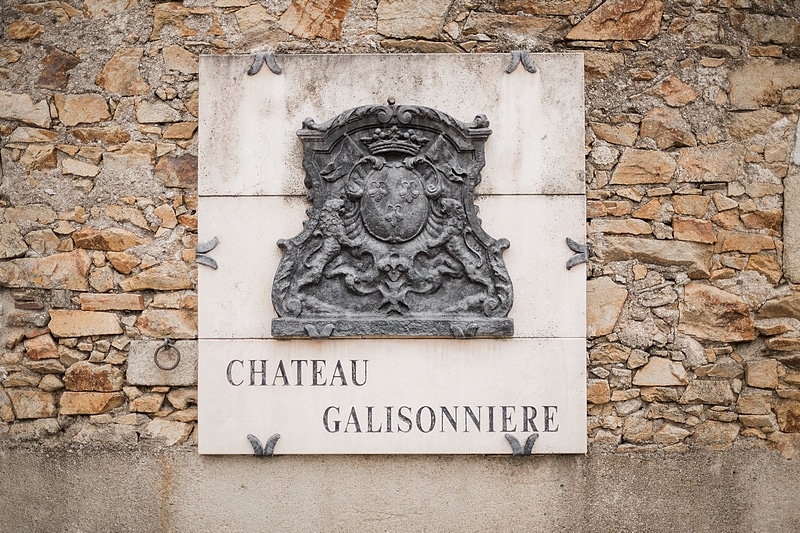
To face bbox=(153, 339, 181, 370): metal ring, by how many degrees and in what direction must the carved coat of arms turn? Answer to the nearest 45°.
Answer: approximately 90° to its right

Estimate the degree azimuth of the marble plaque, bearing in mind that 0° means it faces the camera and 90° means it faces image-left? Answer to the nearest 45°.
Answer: approximately 0°

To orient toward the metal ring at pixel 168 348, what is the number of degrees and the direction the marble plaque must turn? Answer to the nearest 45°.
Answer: approximately 90° to its right

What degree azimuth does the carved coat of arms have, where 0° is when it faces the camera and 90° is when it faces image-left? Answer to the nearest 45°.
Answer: approximately 0°
